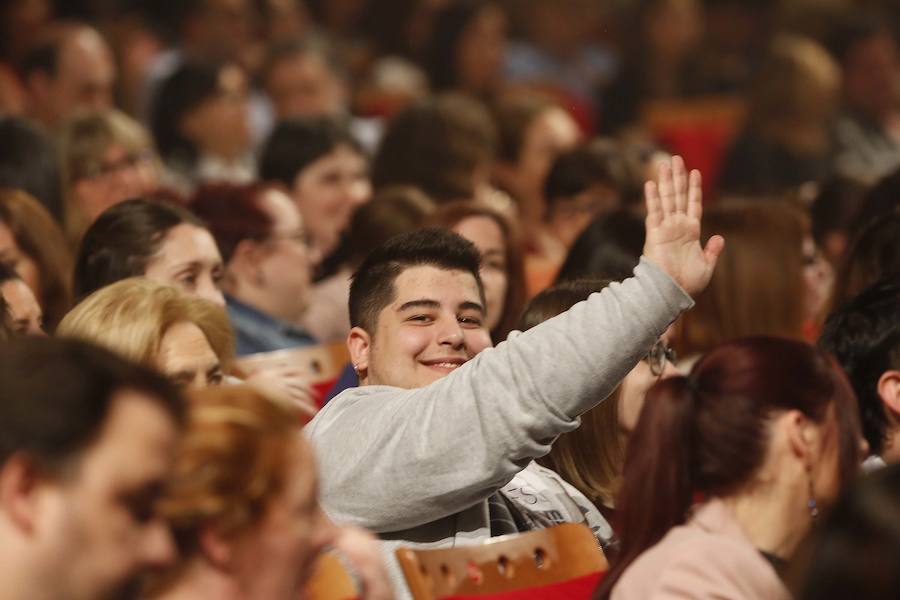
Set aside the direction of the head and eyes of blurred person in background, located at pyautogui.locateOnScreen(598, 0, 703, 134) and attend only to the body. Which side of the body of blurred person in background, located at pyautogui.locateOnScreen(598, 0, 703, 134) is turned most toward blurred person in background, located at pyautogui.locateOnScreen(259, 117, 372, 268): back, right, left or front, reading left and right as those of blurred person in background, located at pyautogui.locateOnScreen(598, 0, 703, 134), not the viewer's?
right

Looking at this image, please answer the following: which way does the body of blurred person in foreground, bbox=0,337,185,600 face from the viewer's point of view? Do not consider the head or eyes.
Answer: to the viewer's right

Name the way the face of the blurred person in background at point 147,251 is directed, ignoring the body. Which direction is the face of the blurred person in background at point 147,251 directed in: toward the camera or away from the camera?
toward the camera

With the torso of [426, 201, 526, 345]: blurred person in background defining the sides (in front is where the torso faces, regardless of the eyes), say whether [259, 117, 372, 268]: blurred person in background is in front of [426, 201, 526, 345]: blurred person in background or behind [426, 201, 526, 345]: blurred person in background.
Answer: behind

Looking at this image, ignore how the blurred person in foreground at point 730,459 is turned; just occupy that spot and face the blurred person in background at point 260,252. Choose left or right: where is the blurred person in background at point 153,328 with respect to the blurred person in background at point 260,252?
left

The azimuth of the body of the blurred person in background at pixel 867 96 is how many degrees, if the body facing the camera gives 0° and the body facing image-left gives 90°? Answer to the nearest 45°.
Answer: approximately 315°

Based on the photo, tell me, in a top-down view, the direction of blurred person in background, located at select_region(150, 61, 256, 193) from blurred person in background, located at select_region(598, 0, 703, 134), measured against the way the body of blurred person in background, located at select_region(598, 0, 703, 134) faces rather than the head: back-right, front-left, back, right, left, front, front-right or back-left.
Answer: right

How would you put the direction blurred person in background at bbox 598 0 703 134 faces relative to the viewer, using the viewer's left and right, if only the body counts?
facing the viewer and to the right of the viewer

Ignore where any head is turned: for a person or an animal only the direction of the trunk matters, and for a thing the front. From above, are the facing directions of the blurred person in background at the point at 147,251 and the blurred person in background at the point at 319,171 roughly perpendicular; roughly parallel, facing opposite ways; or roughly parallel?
roughly parallel
